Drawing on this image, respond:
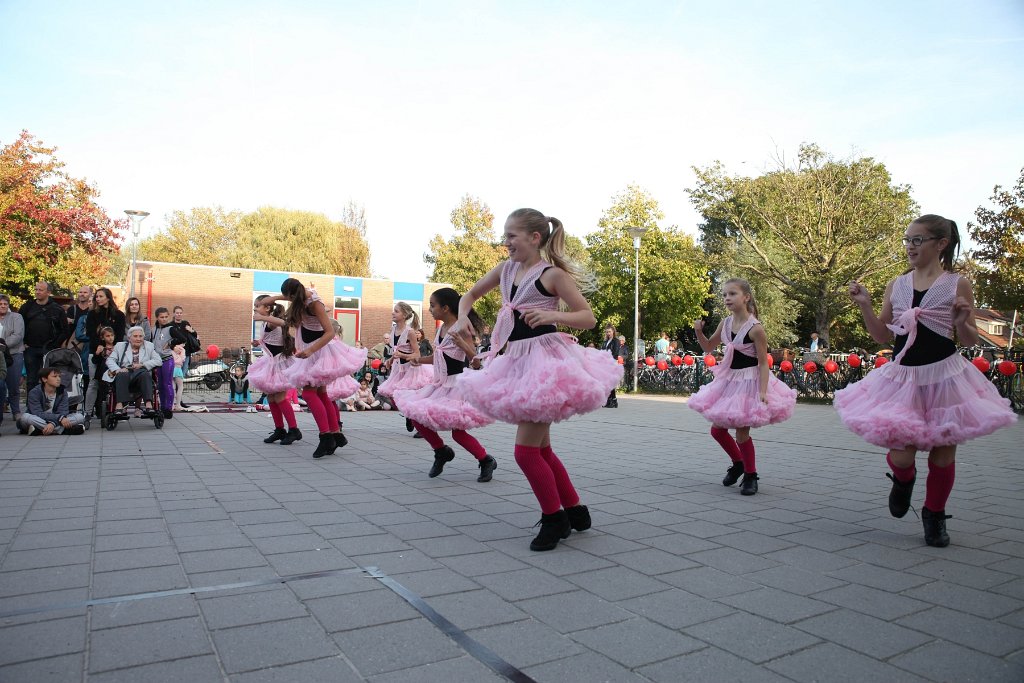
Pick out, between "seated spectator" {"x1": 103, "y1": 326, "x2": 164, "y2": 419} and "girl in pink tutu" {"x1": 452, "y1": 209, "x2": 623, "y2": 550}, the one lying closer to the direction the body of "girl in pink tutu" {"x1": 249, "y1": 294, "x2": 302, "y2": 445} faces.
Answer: the seated spectator

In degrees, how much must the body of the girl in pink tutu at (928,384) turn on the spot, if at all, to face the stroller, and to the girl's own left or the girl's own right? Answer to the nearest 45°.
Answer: approximately 45° to the girl's own right

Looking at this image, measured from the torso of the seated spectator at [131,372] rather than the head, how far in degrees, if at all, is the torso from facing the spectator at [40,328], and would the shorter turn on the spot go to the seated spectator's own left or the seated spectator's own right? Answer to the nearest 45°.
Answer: approximately 135° to the seated spectator's own right

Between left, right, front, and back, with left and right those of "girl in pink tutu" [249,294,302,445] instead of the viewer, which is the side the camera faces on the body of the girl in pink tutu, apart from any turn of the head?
left

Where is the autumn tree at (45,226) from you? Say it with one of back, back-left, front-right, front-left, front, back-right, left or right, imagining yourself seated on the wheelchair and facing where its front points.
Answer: back

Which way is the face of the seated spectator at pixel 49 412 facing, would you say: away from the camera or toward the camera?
toward the camera

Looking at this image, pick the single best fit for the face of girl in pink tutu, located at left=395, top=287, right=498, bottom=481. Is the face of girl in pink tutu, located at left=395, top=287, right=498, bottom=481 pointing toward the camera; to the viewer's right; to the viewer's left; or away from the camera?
to the viewer's left

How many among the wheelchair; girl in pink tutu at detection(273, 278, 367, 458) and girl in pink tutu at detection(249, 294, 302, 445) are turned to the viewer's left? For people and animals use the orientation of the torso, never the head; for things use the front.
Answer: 2

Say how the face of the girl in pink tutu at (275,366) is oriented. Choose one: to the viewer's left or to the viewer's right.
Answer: to the viewer's left

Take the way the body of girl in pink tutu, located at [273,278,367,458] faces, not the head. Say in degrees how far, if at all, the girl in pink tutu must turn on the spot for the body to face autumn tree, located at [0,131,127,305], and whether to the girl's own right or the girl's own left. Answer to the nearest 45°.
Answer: approximately 45° to the girl's own right

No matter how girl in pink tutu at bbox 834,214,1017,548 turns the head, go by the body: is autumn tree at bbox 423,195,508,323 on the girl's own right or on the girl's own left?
on the girl's own right

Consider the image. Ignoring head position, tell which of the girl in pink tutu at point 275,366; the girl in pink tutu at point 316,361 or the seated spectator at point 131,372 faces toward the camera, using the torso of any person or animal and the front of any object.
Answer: the seated spectator

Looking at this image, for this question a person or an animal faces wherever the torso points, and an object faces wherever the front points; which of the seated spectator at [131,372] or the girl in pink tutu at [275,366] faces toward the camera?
the seated spectator

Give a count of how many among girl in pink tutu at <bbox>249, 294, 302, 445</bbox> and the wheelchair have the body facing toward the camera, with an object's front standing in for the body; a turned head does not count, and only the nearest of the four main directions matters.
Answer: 1

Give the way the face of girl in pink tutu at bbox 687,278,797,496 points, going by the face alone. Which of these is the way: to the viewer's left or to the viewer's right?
to the viewer's left

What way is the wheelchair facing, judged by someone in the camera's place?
facing the viewer

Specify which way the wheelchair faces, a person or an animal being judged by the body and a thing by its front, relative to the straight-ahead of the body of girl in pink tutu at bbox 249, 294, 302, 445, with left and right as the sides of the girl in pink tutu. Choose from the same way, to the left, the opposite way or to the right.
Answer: to the left

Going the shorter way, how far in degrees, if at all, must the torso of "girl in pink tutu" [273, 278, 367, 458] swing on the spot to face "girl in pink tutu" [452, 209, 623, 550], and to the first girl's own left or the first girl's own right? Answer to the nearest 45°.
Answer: approximately 90° to the first girl's own left

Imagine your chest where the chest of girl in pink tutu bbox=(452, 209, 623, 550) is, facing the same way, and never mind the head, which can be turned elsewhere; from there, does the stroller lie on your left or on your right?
on your right

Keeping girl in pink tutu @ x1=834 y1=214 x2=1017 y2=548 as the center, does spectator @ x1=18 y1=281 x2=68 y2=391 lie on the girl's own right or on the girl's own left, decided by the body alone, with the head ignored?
on the girl's own right

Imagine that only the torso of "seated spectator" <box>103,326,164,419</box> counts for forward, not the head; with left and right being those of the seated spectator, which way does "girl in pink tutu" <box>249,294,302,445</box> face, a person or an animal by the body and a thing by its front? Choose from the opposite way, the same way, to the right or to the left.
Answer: to the right

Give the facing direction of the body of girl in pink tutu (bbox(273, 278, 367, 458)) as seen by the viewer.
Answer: to the viewer's left
